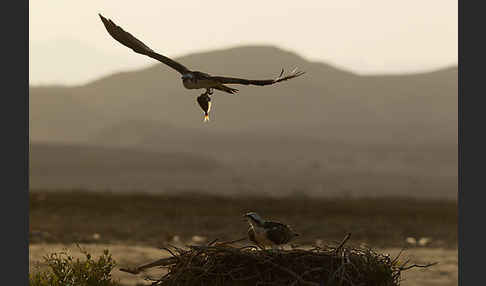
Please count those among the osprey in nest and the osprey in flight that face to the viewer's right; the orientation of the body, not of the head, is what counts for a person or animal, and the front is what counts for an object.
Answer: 0

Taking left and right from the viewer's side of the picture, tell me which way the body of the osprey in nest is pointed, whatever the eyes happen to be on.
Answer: facing to the left of the viewer

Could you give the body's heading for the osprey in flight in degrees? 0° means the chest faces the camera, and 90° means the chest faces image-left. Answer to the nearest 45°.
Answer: approximately 45°
